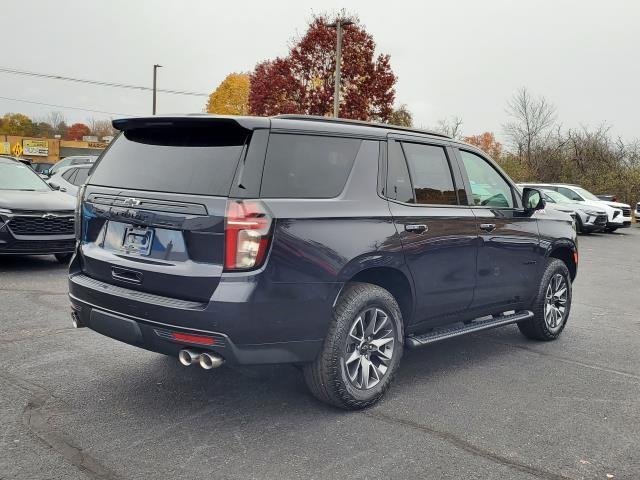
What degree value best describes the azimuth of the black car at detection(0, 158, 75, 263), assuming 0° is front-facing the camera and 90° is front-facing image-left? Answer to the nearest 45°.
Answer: approximately 315°

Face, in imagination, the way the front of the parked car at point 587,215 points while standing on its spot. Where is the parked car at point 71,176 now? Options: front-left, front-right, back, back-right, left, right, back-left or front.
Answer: right

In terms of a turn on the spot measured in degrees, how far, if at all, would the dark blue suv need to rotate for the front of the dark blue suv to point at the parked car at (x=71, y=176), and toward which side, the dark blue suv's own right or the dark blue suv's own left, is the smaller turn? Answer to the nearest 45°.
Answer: approximately 90° to the dark blue suv's own left

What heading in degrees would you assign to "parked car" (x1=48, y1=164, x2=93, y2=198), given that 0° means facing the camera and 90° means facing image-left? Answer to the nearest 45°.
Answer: approximately 45°

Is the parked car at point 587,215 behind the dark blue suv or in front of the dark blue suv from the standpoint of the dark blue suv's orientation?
in front

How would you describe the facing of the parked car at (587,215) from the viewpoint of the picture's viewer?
facing the viewer and to the right of the viewer

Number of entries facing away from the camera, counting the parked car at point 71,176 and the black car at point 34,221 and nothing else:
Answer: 0

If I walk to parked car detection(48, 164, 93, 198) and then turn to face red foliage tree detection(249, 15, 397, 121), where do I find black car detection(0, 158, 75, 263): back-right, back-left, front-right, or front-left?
back-right

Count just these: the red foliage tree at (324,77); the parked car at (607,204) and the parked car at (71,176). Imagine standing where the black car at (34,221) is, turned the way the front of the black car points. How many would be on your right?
0

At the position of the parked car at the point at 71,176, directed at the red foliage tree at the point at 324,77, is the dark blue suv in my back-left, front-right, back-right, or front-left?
back-right

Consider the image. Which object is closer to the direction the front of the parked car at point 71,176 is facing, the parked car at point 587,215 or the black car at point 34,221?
the black car

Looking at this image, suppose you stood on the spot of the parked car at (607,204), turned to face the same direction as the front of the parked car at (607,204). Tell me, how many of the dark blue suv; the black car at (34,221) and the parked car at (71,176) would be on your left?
0

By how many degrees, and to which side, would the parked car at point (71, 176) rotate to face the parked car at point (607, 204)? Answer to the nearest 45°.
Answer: approximately 135° to its left

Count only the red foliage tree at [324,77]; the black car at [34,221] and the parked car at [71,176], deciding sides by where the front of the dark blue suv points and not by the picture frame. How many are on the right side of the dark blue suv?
0

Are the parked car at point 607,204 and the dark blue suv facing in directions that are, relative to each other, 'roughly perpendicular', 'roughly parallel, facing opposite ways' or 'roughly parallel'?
roughly perpendicular
